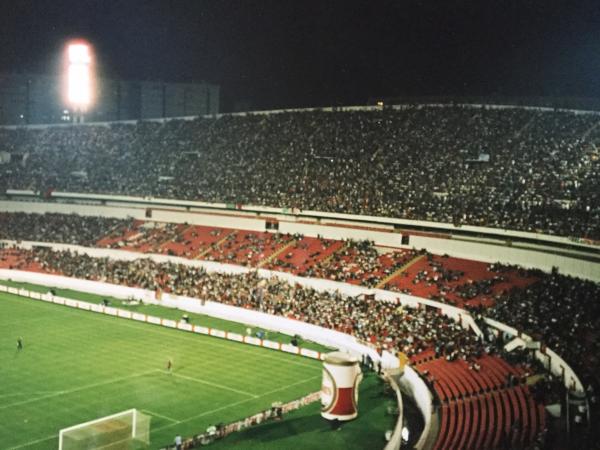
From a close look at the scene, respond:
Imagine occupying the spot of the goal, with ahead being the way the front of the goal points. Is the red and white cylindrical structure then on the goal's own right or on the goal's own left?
on the goal's own right

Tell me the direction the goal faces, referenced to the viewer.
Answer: facing away from the viewer and to the left of the viewer
